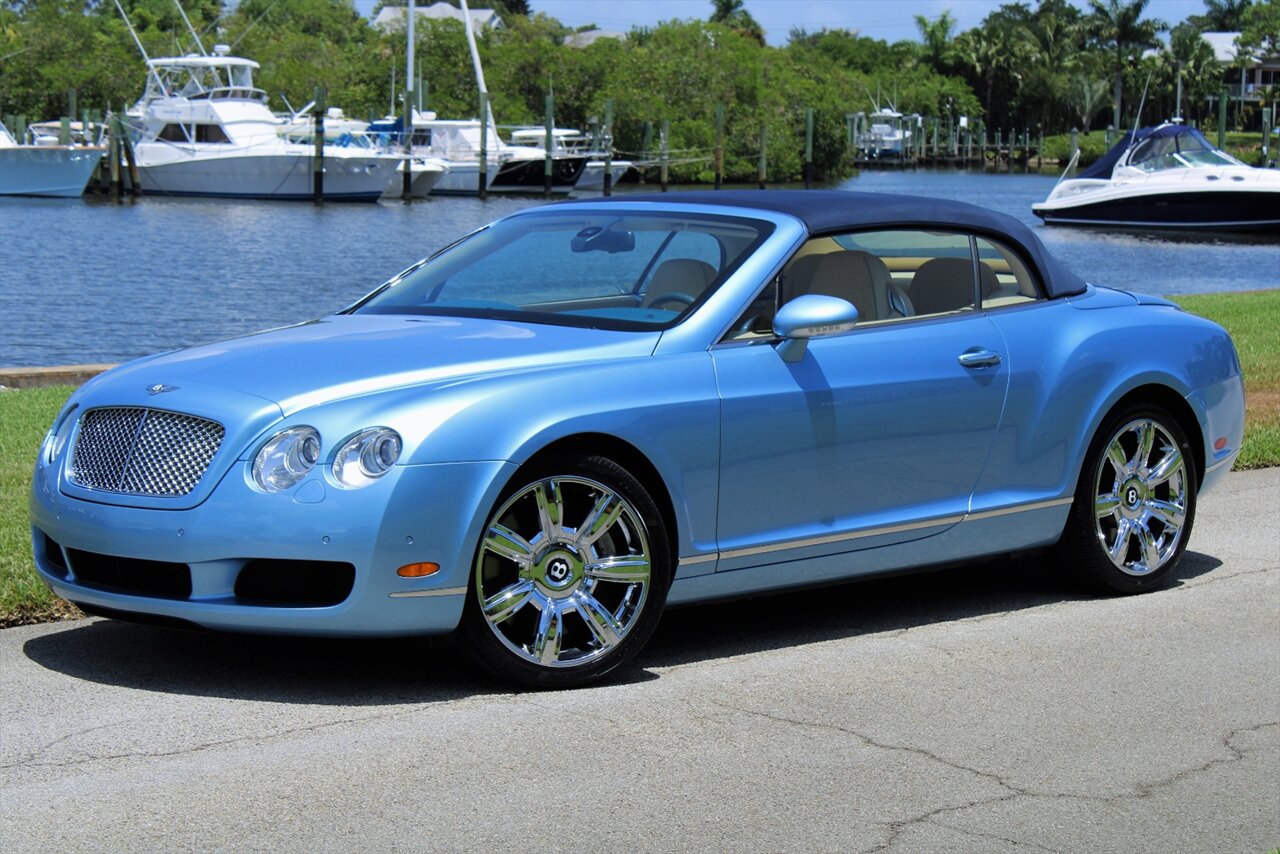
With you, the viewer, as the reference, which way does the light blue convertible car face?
facing the viewer and to the left of the viewer
